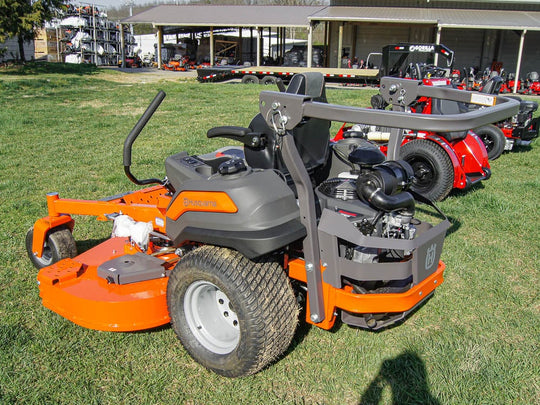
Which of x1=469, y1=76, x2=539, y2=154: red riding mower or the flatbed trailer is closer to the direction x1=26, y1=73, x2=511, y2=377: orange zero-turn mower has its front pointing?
the flatbed trailer

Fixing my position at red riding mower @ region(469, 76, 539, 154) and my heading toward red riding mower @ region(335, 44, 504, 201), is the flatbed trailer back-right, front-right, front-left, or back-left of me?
back-right

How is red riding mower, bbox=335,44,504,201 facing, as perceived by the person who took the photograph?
facing away from the viewer and to the left of the viewer

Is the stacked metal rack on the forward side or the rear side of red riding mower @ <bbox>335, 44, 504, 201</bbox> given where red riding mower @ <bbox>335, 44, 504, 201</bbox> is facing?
on the forward side

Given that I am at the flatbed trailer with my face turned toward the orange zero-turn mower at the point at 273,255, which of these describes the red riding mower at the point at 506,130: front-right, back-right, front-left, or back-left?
front-left

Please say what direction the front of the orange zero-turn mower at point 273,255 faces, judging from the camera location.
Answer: facing away from the viewer and to the left of the viewer

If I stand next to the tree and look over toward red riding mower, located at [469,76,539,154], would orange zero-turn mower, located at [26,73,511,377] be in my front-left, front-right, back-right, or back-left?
front-right
